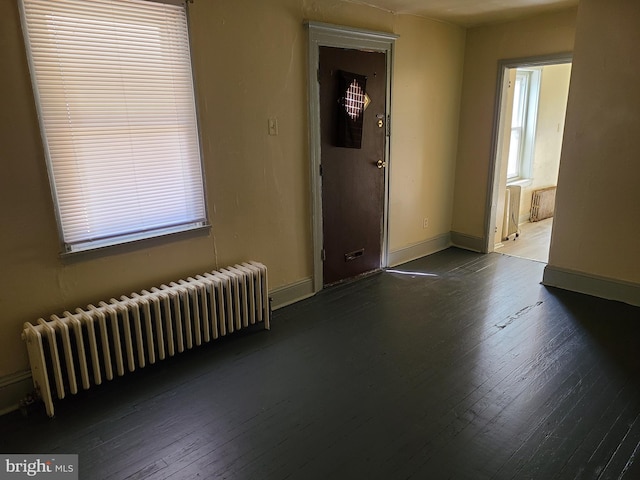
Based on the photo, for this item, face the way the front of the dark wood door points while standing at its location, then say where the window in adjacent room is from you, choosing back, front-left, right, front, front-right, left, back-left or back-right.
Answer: left

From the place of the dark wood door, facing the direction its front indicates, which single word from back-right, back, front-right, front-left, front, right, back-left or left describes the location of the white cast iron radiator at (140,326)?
right

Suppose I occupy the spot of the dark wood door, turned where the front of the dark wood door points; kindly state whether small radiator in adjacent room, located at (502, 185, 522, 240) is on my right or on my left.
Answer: on my left

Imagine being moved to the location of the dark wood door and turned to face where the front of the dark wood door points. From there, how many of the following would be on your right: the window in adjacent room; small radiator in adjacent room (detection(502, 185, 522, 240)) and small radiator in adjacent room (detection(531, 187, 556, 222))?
0

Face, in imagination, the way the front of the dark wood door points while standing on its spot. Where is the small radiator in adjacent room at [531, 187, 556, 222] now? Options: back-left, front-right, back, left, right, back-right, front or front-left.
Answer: left

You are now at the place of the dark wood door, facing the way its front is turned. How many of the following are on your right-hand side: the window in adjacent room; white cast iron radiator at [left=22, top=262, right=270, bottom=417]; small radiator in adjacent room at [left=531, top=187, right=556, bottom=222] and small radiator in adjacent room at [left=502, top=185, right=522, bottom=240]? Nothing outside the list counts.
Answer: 1

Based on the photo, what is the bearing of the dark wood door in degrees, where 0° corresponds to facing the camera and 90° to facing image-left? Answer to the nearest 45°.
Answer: approximately 315°

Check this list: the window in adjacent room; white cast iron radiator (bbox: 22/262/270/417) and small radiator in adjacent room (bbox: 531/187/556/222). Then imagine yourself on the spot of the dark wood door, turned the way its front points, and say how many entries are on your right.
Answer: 1
